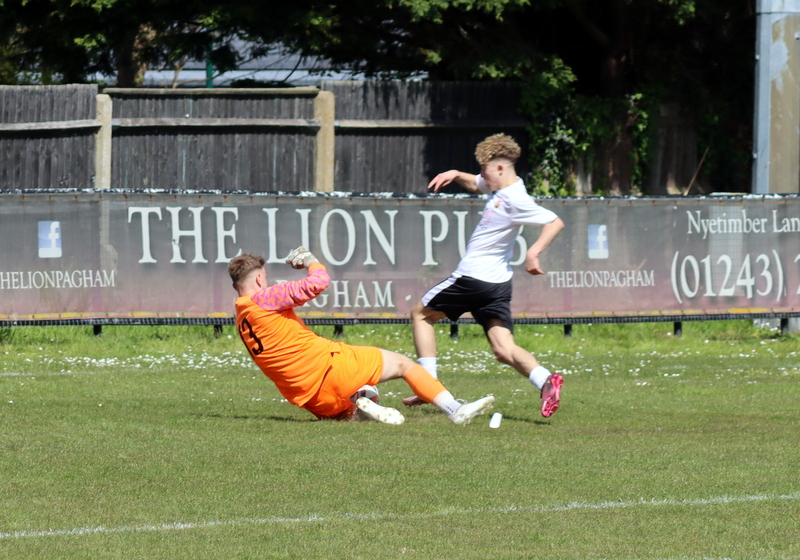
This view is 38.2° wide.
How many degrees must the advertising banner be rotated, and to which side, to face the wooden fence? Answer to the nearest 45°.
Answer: approximately 180°

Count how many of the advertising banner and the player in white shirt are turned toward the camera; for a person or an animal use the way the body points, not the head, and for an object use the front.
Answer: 1

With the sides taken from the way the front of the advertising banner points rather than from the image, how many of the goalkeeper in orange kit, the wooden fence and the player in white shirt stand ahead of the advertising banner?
2

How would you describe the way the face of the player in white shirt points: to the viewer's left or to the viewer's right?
to the viewer's left

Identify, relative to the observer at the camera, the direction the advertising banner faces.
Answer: facing the viewer

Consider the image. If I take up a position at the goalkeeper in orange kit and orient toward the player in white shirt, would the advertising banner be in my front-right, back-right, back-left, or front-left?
front-left

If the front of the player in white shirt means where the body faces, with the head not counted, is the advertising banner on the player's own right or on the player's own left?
on the player's own right

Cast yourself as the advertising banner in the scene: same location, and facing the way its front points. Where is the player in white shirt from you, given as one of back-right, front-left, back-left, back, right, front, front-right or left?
front

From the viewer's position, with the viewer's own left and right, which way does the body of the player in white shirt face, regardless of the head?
facing to the left of the viewer

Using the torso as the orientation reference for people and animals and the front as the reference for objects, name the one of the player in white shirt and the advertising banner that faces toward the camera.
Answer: the advertising banner

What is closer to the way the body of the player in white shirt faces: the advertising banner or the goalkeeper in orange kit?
the goalkeeper in orange kit

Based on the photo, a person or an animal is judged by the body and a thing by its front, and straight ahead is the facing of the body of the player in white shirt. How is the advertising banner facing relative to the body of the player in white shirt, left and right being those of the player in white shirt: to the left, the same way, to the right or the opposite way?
to the left

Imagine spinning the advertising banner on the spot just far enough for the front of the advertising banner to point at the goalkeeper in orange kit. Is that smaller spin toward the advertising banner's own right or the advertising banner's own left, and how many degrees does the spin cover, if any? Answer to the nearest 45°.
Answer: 0° — it already faces them
